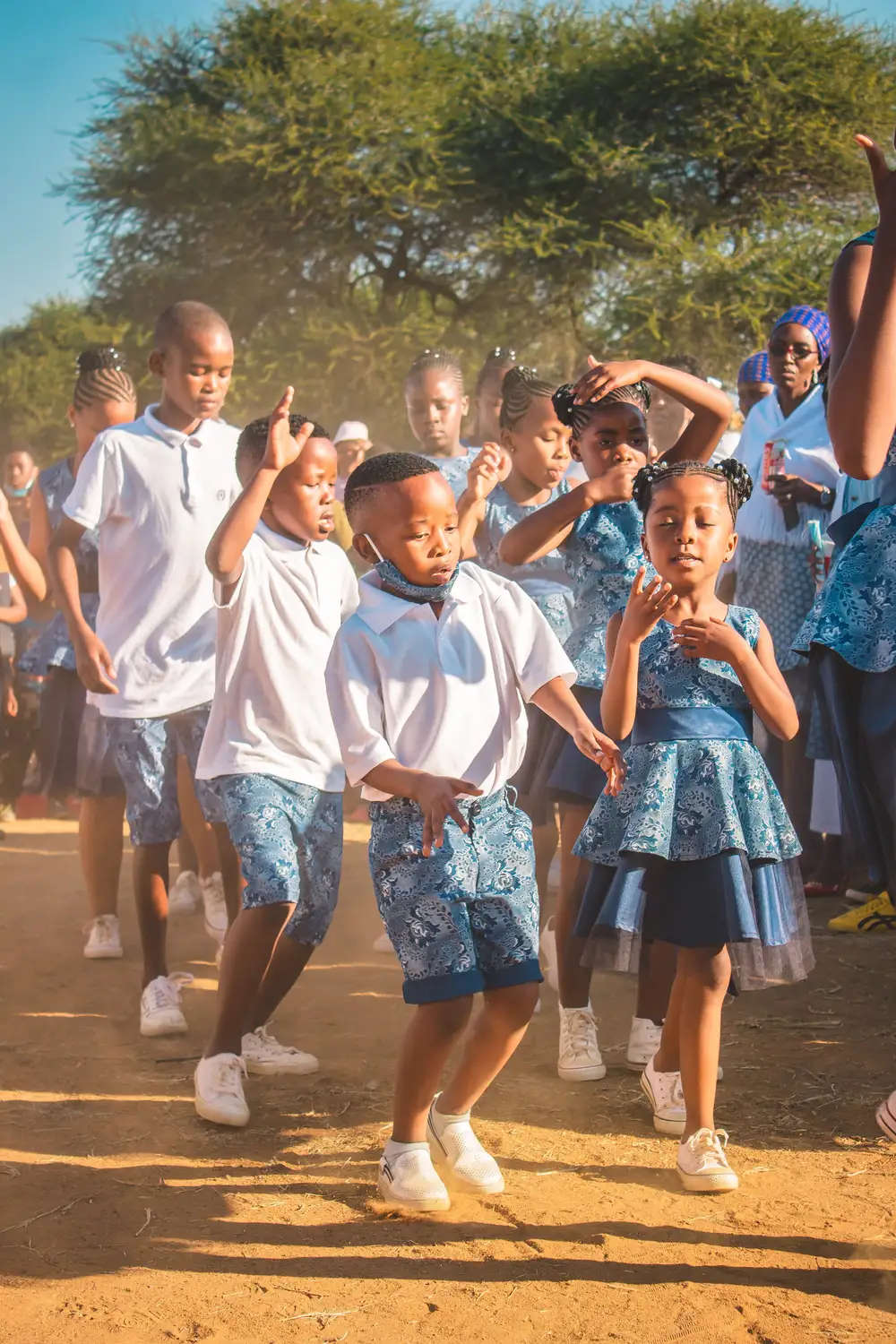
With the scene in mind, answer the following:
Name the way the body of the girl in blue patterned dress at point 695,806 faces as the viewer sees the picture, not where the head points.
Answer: toward the camera

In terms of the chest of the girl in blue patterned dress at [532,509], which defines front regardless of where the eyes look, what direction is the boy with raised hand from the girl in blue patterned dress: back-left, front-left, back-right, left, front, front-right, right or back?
right

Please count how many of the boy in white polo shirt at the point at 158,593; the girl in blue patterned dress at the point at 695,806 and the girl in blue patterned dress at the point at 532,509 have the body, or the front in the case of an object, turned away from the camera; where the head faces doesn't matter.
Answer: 0

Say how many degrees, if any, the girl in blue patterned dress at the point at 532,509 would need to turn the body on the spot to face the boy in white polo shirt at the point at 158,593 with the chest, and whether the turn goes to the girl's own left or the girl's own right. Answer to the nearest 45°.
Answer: approximately 135° to the girl's own right

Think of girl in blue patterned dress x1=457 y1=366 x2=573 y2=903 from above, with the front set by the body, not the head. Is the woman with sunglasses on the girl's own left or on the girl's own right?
on the girl's own left

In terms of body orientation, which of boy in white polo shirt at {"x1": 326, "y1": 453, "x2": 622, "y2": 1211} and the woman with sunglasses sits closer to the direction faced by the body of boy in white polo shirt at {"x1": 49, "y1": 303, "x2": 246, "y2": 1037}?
the boy in white polo shirt

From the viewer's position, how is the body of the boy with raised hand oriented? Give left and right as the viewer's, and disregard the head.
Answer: facing the viewer and to the right of the viewer

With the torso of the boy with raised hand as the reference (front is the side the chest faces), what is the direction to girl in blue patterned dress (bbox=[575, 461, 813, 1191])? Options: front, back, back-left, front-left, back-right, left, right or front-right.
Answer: front

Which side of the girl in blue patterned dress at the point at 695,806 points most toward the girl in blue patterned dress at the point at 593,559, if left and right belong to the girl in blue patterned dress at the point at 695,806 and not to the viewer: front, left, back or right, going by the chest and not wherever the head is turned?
back
